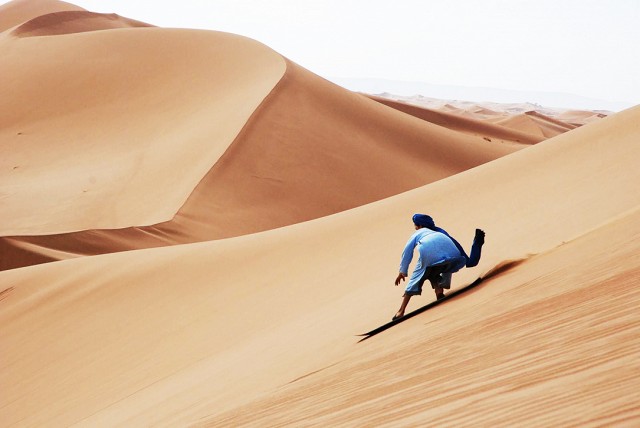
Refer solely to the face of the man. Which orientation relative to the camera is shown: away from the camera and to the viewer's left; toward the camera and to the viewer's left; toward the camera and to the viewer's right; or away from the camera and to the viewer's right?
away from the camera and to the viewer's left

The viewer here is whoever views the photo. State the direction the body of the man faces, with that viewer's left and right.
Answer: facing away from the viewer and to the left of the viewer
